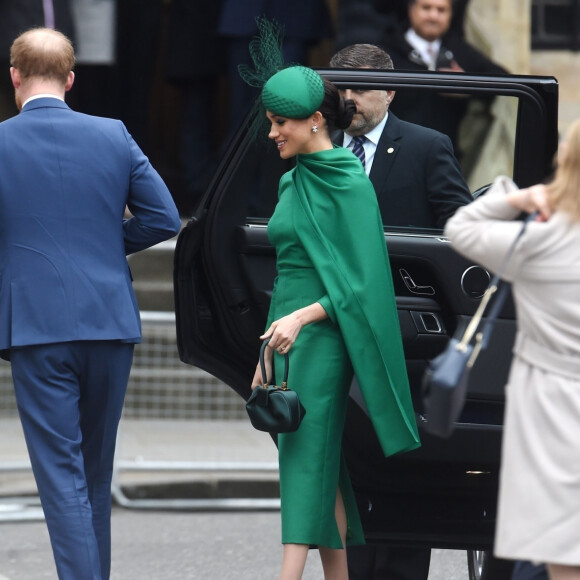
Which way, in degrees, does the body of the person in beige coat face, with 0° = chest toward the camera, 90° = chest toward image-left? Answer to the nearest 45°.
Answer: approximately 180°

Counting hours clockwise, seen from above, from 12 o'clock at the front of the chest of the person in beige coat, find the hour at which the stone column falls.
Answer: The stone column is roughly at 12 o'clock from the person in beige coat.

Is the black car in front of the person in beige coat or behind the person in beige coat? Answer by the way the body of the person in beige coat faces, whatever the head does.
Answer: in front

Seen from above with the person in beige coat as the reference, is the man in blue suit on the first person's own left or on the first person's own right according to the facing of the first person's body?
on the first person's own left

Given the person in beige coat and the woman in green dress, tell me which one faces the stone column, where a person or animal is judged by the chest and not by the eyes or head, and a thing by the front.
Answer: the person in beige coat

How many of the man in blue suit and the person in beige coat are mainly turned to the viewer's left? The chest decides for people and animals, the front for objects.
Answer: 0

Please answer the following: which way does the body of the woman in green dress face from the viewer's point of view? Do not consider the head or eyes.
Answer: to the viewer's left

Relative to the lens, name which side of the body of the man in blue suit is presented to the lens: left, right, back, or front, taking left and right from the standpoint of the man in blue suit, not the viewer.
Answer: back

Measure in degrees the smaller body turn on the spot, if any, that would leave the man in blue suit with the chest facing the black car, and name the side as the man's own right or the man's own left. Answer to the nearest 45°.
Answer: approximately 90° to the man's own right

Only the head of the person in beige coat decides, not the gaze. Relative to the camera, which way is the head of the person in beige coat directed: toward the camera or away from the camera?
away from the camera

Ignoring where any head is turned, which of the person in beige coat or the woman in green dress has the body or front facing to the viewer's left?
the woman in green dress
